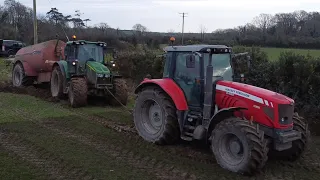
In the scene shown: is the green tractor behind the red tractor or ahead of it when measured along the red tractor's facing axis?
behind

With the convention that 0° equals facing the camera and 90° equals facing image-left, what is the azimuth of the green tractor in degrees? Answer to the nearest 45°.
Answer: approximately 315°

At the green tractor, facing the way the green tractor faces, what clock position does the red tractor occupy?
The red tractor is roughly at 1 o'clock from the green tractor.

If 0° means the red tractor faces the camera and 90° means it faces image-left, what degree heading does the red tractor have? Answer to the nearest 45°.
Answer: approximately 315°
